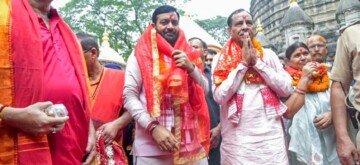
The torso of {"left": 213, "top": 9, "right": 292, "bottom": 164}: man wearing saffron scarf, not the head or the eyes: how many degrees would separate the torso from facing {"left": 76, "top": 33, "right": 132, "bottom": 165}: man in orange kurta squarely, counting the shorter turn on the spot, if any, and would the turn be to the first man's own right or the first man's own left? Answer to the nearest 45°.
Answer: approximately 90° to the first man's own right

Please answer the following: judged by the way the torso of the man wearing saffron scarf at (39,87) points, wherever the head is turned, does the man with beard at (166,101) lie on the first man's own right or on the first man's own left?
on the first man's own left

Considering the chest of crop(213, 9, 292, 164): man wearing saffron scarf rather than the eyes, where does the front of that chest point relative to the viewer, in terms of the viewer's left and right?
facing the viewer

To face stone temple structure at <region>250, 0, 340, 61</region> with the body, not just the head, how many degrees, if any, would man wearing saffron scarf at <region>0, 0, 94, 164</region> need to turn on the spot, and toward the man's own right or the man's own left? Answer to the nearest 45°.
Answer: approximately 90° to the man's own left

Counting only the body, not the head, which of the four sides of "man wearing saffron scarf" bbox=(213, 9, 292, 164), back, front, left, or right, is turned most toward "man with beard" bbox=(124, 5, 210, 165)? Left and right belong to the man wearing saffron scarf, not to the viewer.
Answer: right

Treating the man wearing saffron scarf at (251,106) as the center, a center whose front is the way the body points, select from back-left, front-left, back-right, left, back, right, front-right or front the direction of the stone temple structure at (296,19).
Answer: back

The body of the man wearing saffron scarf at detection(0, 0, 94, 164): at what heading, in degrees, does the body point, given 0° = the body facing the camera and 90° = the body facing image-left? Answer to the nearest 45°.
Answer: approximately 315°

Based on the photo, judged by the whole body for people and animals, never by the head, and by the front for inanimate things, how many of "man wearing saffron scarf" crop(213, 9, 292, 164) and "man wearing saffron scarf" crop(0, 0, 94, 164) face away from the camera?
0
